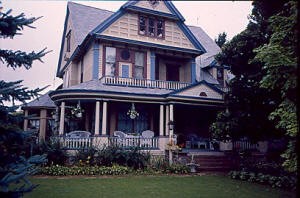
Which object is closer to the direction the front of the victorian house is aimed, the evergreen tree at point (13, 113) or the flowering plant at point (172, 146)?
the flowering plant

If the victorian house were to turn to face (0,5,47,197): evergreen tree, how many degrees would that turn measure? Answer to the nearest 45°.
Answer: approximately 45° to its right

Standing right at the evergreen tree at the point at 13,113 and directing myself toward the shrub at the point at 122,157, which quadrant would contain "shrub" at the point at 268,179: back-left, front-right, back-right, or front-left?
front-right

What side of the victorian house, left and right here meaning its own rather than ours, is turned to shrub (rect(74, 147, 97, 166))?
front

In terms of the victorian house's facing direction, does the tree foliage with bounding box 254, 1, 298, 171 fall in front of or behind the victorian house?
in front

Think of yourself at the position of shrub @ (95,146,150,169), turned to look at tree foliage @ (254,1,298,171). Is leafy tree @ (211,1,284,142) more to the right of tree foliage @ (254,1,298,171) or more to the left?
left

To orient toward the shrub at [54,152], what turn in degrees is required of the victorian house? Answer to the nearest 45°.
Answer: approximately 90° to its right
